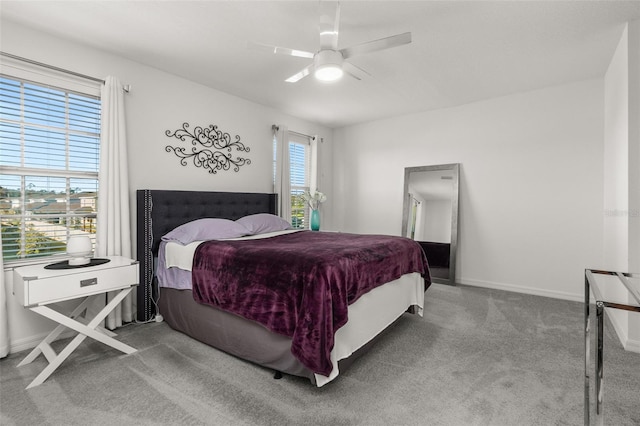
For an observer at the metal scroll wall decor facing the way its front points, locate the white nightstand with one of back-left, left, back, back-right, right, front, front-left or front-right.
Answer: right

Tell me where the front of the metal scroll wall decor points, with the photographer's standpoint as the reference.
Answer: facing the viewer and to the right of the viewer

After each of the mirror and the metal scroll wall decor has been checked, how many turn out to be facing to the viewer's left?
0

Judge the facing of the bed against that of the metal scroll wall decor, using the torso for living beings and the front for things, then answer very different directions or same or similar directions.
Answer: same or similar directions

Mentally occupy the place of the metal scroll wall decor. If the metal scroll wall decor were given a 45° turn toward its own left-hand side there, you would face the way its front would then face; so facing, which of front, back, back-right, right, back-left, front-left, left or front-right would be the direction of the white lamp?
back-right

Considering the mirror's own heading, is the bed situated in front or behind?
in front

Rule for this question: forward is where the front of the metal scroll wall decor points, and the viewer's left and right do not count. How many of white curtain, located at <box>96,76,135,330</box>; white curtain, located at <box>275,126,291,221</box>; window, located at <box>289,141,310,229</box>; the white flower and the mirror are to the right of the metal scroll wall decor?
1

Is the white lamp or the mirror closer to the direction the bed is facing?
the mirror

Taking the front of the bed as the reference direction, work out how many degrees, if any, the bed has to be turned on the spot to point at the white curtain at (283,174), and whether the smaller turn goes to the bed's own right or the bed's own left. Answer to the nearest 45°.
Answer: approximately 135° to the bed's own left

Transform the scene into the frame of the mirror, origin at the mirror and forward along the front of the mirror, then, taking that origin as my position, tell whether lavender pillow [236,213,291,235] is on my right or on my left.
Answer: on my right

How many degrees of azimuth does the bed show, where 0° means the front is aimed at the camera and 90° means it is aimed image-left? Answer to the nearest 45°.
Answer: approximately 315°

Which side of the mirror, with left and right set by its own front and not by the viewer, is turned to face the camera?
front

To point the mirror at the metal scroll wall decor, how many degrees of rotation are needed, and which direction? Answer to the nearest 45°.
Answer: approximately 45° to its right

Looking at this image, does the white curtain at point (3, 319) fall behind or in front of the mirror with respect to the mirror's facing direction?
in front

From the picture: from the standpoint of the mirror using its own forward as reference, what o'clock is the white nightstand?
The white nightstand is roughly at 1 o'clock from the mirror.

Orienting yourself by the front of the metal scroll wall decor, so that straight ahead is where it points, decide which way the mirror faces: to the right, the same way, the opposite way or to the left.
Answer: to the right

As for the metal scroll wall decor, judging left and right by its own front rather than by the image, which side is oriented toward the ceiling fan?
front
